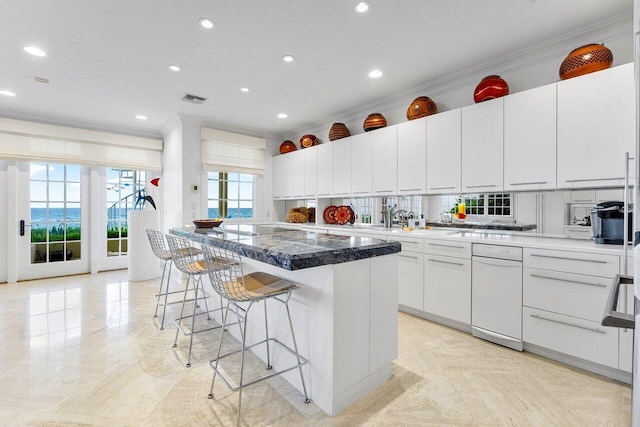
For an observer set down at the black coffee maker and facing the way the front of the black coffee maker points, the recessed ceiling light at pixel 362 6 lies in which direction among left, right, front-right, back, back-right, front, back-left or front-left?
front-right

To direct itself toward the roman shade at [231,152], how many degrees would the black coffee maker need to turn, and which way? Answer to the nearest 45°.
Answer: approximately 90° to its right

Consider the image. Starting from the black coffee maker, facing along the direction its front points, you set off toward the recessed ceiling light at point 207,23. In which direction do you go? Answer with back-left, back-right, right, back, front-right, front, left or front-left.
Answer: front-right

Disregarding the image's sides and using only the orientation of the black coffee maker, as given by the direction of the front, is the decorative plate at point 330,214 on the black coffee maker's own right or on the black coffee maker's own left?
on the black coffee maker's own right

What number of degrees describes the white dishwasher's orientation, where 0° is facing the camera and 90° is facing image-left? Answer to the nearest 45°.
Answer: approximately 45°

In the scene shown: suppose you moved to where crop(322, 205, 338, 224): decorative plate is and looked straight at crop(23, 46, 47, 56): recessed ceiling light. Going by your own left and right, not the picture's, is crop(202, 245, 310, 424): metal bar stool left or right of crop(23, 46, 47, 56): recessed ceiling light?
left

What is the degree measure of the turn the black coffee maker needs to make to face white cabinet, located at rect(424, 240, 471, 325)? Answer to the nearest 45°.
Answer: approximately 90° to its right

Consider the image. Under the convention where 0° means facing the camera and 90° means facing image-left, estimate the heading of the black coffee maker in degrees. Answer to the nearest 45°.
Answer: approximately 0°

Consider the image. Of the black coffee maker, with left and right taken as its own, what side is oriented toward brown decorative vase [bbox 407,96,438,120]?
right
